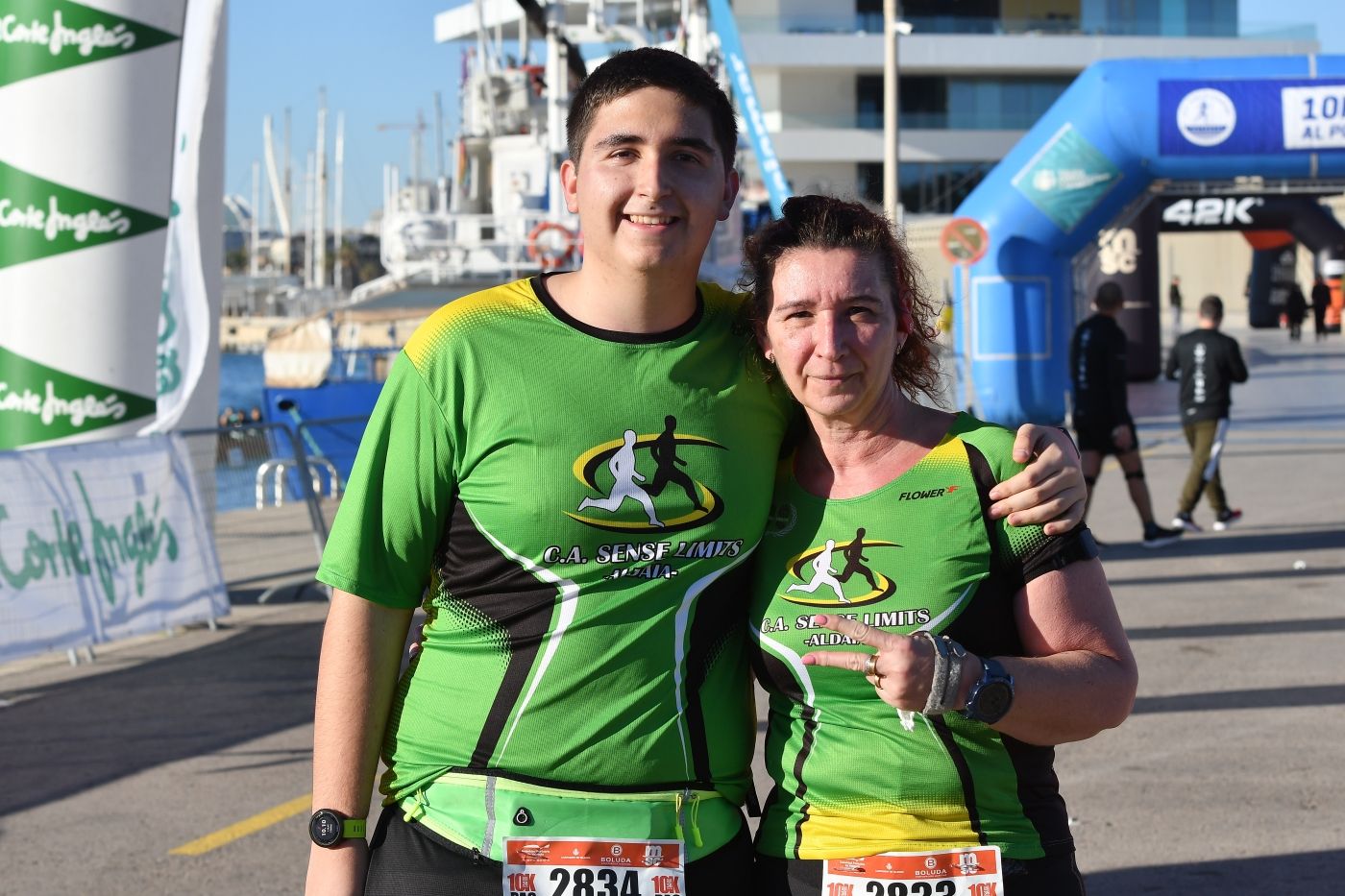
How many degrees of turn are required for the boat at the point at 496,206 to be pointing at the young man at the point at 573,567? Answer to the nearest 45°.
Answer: approximately 45° to its left

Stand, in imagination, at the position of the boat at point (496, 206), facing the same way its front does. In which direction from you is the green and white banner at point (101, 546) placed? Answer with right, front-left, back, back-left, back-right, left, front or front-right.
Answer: front-left

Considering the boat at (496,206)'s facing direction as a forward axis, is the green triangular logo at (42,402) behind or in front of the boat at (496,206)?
in front
